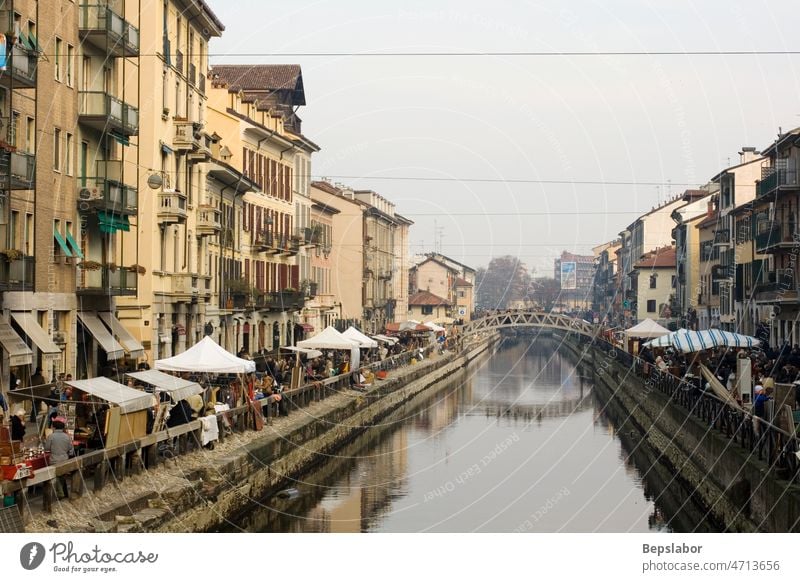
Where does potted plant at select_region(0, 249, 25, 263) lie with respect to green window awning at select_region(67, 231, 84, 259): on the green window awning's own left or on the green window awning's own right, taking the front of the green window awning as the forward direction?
on the green window awning's own right

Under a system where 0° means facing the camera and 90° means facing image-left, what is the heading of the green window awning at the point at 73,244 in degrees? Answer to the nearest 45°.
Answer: approximately 270°

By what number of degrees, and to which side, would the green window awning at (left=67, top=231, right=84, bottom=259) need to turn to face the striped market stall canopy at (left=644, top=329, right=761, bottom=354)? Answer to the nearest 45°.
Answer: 0° — it already faces it

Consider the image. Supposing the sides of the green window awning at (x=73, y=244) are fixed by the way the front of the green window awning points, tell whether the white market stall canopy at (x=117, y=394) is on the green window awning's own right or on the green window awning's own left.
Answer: on the green window awning's own right

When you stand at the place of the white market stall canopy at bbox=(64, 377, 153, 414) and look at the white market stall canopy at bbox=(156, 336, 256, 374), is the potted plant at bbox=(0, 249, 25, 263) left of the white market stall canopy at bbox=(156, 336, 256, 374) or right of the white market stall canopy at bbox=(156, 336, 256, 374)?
left
